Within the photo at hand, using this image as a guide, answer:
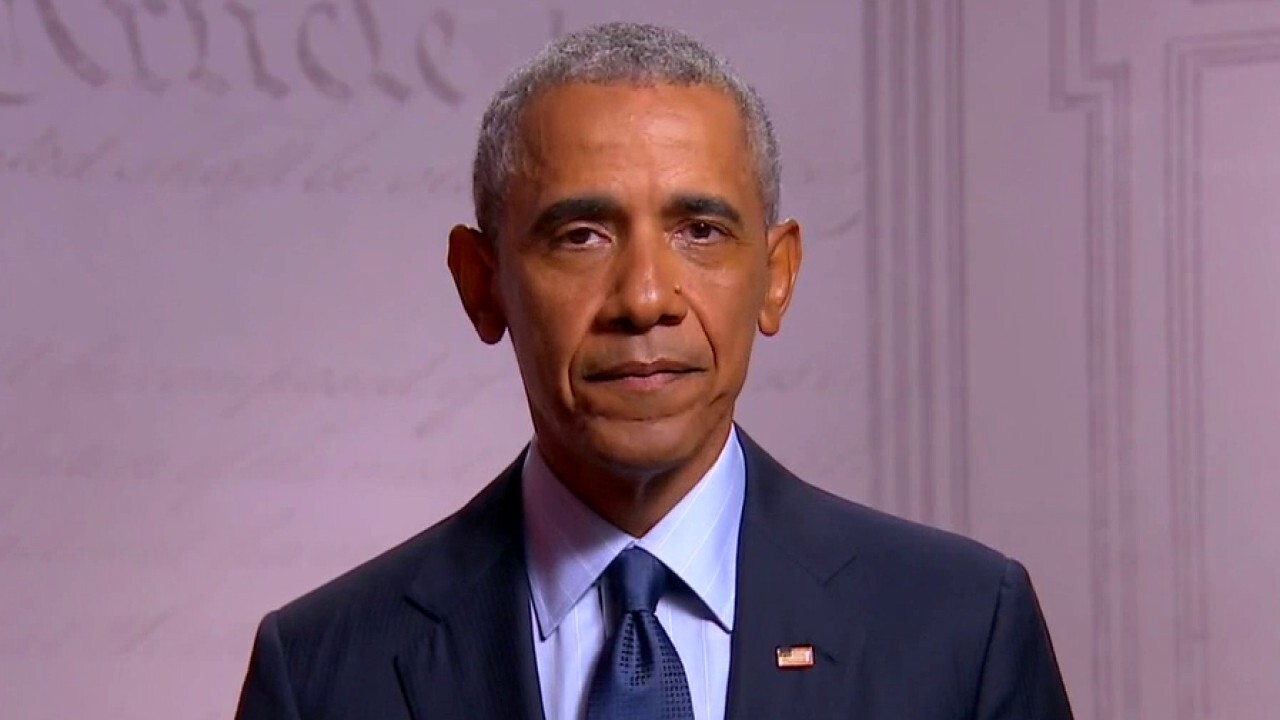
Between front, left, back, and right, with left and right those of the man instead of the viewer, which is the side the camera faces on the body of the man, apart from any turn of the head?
front

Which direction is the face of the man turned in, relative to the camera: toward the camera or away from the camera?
toward the camera
